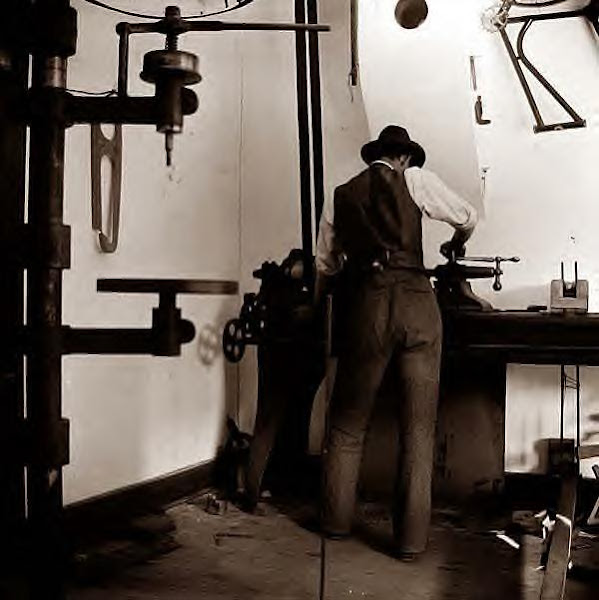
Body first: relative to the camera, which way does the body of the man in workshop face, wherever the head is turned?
away from the camera

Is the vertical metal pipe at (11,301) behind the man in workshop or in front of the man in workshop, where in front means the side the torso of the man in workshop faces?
behind

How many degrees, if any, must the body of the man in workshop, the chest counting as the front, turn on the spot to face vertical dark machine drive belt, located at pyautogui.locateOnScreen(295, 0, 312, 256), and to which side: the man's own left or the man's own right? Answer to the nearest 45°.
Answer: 0° — they already face it

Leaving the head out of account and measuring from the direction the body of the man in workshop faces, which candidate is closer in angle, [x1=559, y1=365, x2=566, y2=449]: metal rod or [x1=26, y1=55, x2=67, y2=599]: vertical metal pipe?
the metal rod

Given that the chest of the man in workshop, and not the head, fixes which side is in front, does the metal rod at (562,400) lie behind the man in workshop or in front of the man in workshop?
in front
